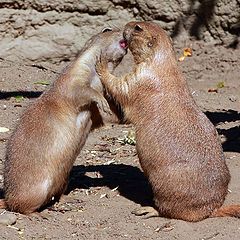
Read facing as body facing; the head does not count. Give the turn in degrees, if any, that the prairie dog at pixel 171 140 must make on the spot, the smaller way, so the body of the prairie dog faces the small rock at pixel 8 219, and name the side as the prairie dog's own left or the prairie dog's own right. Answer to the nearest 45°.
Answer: approximately 45° to the prairie dog's own left

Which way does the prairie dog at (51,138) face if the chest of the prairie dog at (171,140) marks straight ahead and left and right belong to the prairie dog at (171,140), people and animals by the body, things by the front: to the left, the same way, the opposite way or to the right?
the opposite way

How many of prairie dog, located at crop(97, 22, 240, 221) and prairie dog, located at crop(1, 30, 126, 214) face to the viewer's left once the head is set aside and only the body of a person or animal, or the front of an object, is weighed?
1

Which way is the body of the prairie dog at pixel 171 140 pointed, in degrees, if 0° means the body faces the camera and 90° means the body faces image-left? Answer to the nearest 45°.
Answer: approximately 90°

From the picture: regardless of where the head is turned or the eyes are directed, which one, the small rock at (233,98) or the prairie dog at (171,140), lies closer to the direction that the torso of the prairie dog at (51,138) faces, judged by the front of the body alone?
the prairie dog

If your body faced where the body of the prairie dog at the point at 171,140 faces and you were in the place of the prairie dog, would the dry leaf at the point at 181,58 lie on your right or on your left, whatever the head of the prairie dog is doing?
on your right

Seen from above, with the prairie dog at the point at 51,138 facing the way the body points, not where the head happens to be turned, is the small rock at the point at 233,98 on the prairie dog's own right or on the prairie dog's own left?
on the prairie dog's own left

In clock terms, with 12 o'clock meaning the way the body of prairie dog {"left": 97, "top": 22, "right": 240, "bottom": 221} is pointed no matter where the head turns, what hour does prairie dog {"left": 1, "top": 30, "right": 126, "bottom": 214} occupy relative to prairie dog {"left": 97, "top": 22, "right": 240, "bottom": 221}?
prairie dog {"left": 1, "top": 30, "right": 126, "bottom": 214} is roughly at 12 o'clock from prairie dog {"left": 97, "top": 22, "right": 240, "bottom": 221}.

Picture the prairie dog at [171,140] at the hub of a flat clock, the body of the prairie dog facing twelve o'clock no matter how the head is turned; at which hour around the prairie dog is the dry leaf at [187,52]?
The dry leaf is roughly at 3 o'clock from the prairie dog.

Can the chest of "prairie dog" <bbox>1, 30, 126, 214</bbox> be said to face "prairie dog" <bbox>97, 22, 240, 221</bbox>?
yes

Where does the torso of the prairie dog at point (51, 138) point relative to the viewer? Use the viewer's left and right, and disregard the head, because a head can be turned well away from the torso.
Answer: facing to the right of the viewer
